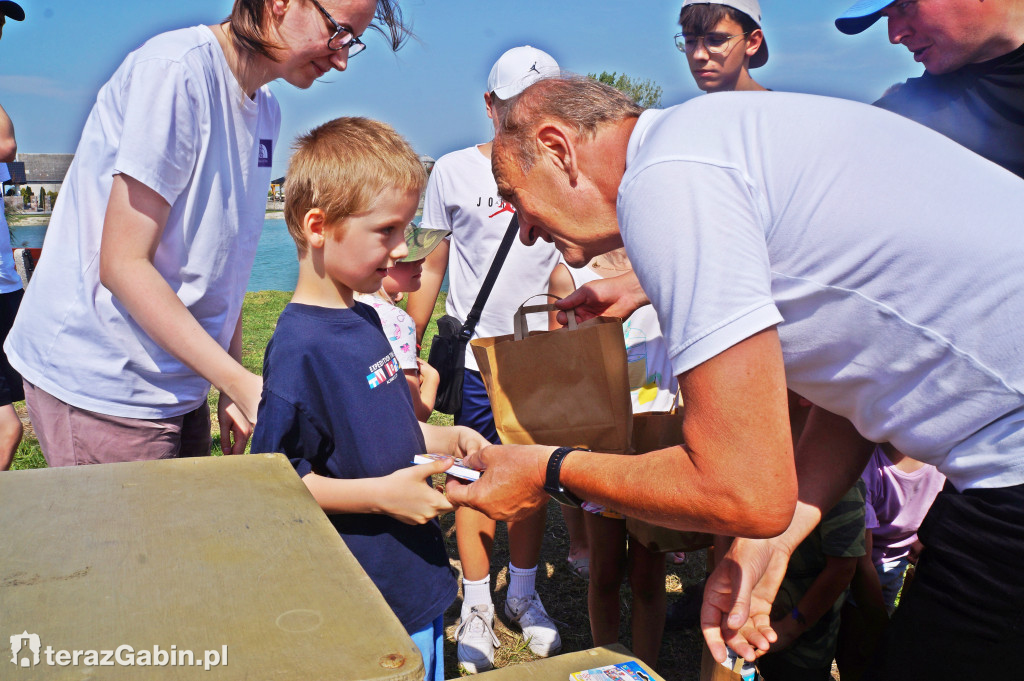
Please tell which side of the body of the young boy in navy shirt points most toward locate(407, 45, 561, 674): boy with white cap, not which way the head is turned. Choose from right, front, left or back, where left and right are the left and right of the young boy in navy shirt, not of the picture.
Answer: left

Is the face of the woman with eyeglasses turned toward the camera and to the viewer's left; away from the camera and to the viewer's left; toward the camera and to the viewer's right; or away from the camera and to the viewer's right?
toward the camera and to the viewer's right

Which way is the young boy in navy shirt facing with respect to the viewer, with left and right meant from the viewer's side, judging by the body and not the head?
facing to the right of the viewer

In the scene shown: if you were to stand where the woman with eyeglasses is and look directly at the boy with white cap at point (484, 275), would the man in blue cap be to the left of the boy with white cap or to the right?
right

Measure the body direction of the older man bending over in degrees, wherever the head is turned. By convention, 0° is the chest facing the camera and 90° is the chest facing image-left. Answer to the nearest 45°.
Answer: approximately 90°

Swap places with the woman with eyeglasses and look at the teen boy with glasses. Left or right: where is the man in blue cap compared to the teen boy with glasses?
right
